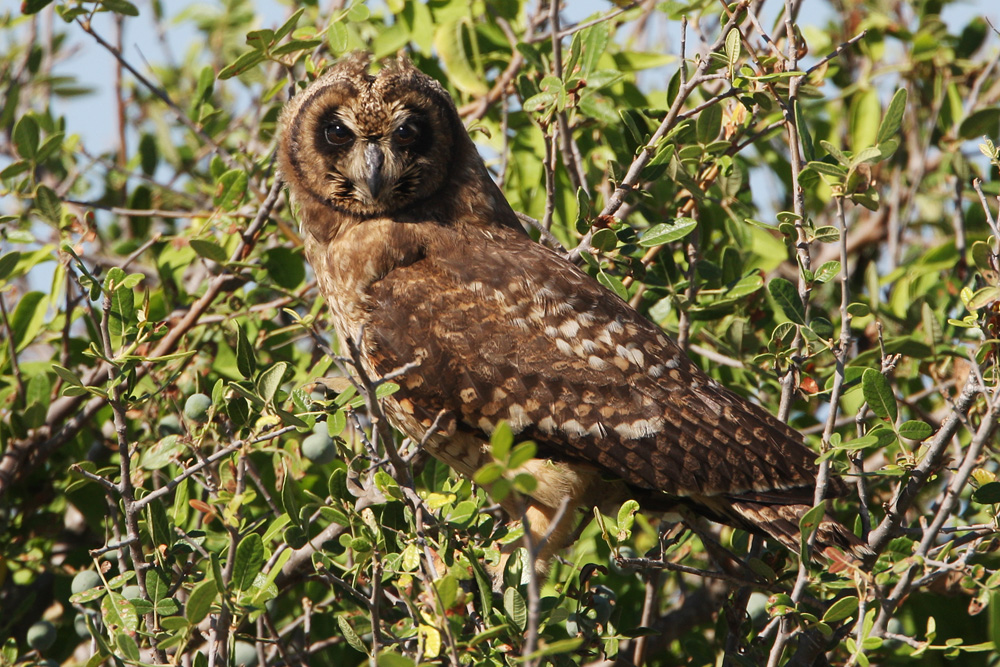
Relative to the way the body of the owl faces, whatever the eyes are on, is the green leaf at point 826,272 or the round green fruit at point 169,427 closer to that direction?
the round green fruit

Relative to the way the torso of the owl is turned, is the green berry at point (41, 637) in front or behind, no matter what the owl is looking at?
in front

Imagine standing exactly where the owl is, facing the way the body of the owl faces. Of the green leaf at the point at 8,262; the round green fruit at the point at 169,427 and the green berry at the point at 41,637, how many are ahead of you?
3

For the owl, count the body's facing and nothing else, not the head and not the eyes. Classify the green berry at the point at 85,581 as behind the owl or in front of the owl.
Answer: in front

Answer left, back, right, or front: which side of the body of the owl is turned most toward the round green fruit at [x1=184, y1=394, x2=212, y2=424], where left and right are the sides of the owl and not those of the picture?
front

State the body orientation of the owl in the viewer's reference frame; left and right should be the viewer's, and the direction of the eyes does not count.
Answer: facing to the left of the viewer

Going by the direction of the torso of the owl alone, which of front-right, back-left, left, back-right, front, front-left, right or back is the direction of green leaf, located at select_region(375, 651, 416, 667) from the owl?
left
